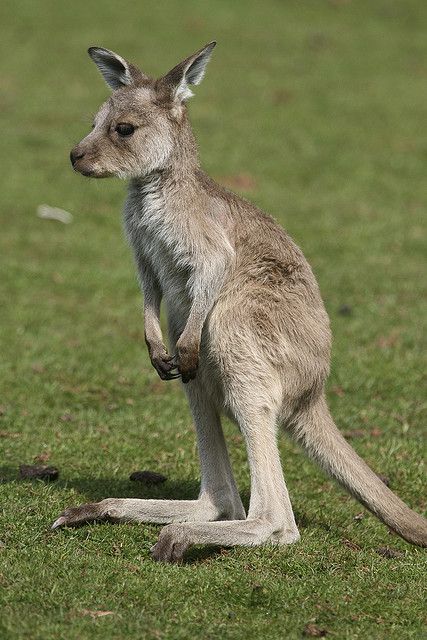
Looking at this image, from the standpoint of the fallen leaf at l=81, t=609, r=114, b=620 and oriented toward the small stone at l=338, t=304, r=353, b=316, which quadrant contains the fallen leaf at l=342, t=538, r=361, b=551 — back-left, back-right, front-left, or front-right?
front-right

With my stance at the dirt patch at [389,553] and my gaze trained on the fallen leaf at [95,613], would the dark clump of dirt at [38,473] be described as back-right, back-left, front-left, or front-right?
front-right

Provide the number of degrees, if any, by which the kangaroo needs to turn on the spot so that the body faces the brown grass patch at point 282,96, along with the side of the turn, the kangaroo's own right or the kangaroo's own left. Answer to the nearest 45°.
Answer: approximately 90° to the kangaroo's own right

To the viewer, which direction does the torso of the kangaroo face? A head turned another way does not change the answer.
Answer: to the viewer's left

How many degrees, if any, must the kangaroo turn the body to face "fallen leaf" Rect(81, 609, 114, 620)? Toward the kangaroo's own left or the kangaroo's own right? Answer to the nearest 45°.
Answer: approximately 45° to the kangaroo's own left

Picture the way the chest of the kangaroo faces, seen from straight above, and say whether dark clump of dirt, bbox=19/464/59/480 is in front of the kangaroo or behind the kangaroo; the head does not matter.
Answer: in front

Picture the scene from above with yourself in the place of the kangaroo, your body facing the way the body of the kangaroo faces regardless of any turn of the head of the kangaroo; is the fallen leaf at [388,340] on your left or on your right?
on your right

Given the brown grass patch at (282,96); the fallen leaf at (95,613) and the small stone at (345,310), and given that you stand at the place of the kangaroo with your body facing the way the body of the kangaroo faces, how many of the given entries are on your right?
2

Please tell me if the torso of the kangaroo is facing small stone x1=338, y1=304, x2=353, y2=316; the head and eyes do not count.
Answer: no

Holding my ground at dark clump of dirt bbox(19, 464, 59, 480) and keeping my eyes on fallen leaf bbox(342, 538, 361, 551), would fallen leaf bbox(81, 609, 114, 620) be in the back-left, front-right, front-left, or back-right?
front-right
